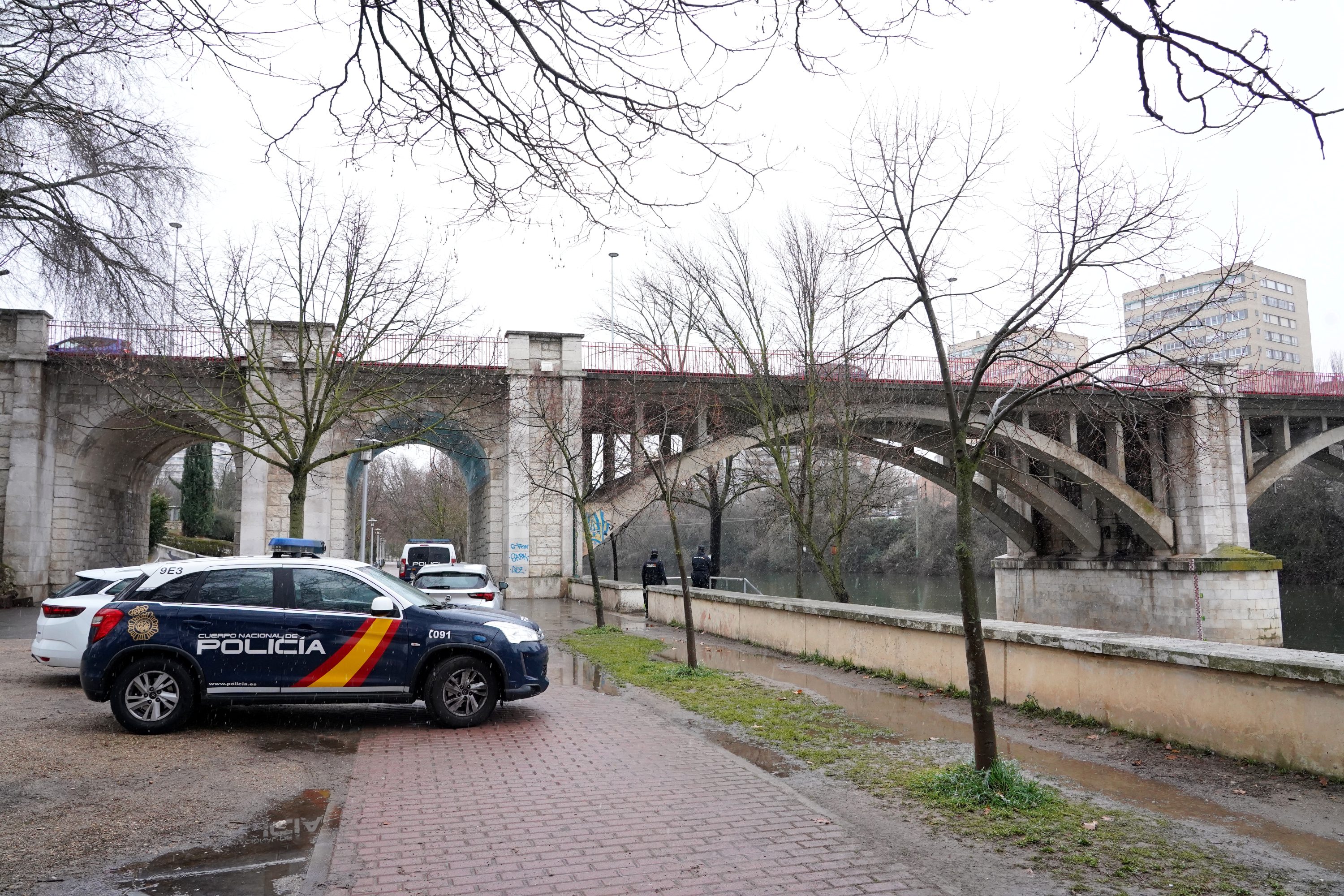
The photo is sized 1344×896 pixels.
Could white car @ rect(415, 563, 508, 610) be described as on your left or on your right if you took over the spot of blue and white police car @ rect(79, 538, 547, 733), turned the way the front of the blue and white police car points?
on your left

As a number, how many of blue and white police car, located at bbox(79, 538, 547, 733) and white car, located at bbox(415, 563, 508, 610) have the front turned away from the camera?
1

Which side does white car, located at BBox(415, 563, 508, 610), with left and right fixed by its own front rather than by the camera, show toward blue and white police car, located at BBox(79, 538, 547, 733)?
back

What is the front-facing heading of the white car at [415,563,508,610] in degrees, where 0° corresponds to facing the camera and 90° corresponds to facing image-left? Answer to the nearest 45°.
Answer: approximately 180°

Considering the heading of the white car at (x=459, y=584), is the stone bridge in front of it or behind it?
in front

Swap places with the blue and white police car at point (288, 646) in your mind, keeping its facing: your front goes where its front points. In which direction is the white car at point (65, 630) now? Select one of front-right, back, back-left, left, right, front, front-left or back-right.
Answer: back-left

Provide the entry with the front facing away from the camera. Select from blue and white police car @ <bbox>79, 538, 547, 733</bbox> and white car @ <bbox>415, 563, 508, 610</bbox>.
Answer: the white car

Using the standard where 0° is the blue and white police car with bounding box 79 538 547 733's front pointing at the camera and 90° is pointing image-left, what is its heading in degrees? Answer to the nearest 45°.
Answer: approximately 270°

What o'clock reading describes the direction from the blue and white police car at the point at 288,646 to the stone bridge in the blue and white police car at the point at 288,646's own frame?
The stone bridge is roughly at 10 o'clock from the blue and white police car.

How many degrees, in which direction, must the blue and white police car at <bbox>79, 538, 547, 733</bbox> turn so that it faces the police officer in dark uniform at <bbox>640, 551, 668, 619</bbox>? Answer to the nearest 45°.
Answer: approximately 45° to its left

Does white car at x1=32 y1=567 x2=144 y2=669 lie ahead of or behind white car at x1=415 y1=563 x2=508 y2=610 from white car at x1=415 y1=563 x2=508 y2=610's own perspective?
behind

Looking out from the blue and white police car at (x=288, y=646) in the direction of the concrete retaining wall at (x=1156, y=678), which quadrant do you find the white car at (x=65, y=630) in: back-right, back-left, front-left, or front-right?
back-left
